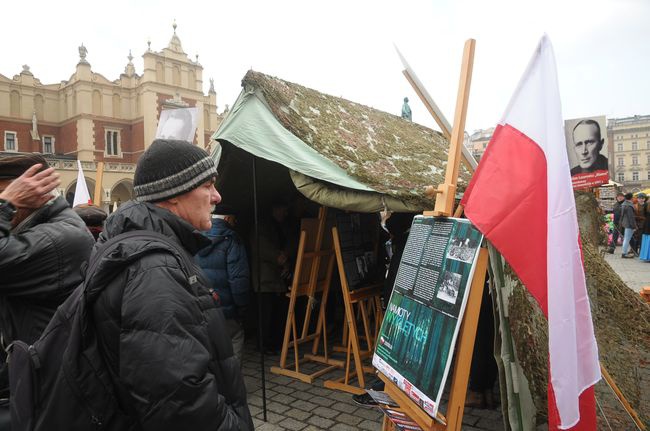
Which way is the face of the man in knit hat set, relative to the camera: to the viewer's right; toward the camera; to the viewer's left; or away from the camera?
to the viewer's right

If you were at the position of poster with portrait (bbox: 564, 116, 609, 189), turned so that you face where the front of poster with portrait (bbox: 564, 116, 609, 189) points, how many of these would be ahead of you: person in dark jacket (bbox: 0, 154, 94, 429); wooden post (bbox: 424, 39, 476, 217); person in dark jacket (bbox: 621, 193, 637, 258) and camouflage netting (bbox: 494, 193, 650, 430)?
3

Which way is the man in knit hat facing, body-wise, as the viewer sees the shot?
to the viewer's right

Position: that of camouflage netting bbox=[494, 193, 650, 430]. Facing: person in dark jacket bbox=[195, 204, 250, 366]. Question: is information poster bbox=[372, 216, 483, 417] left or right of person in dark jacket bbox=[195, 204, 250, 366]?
left

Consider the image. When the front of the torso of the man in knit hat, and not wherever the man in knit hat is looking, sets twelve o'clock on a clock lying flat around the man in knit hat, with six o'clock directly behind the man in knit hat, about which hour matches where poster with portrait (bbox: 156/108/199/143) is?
The poster with portrait is roughly at 9 o'clock from the man in knit hat.

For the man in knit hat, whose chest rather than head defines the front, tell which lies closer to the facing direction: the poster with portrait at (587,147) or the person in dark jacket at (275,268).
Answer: the poster with portrait

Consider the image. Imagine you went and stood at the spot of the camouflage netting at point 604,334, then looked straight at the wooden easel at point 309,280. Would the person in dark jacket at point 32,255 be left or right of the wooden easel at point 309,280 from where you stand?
left

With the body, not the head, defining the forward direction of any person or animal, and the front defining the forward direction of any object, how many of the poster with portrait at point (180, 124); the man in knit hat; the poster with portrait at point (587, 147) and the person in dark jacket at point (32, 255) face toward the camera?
2

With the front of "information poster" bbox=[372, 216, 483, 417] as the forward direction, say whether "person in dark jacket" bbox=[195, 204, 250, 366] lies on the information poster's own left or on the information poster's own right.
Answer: on the information poster's own right

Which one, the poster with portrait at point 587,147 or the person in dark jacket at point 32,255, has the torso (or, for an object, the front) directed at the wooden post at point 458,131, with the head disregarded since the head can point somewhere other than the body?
the poster with portrait

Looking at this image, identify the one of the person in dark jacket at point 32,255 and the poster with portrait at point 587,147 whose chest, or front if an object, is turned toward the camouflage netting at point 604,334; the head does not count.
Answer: the poster with portrait
